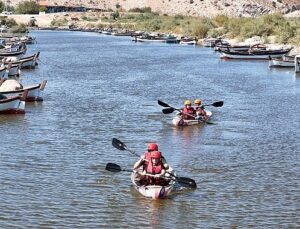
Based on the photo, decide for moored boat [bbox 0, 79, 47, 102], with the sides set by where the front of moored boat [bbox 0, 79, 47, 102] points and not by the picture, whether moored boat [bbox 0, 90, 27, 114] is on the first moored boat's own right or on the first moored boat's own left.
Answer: on the first moored boat's own right

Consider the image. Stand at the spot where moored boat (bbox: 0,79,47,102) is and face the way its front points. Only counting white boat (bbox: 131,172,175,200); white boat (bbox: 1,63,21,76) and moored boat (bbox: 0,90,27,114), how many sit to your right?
2

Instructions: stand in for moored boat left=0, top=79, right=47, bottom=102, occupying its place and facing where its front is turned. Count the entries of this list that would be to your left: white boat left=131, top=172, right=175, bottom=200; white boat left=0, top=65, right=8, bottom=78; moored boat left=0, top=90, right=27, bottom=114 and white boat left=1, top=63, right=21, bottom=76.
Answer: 2

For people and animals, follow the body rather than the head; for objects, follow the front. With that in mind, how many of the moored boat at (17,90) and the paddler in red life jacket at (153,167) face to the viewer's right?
1

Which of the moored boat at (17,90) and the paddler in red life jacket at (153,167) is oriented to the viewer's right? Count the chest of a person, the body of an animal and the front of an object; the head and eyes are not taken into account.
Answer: the moored boat

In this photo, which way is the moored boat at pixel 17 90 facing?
to the viewer's right

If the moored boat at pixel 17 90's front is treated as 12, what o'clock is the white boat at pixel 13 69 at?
The white boat is roughly at 9 o'clock from the moored boat.

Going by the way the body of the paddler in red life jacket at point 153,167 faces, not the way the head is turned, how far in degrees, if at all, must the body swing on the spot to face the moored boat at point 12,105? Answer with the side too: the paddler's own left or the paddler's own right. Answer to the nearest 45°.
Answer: approximately 135° to the paddler's own right
